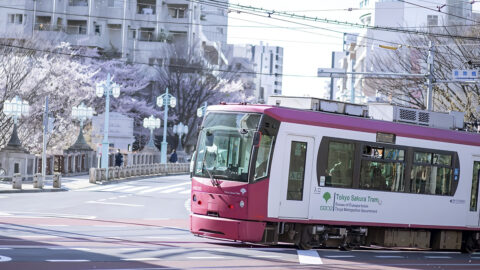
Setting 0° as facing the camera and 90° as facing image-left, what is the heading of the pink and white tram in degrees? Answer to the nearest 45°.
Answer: approximately 45°

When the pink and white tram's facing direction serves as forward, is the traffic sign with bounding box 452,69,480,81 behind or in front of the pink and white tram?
behind
